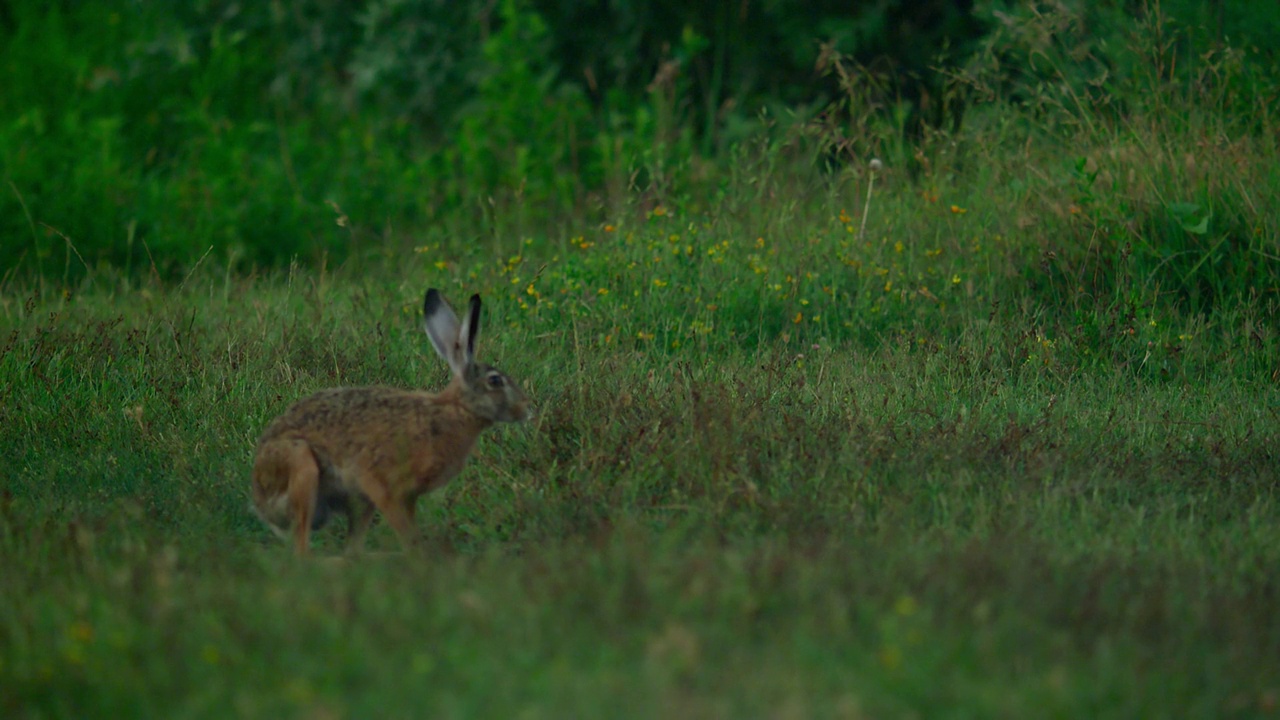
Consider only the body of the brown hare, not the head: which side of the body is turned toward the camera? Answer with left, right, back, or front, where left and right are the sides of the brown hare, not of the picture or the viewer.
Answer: right
